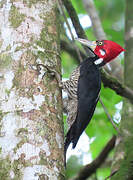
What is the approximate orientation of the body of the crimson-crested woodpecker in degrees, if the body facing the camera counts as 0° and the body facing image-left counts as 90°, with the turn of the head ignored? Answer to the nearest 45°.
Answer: approximately 90°
